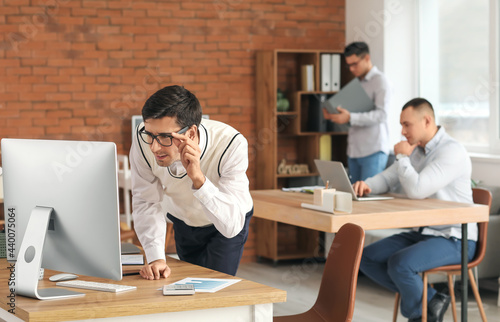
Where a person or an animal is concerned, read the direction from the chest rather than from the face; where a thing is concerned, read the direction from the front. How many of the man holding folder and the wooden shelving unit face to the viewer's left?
1

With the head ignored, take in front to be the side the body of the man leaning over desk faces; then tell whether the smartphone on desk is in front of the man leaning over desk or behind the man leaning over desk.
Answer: in front

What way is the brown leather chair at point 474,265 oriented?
to the viewer's left

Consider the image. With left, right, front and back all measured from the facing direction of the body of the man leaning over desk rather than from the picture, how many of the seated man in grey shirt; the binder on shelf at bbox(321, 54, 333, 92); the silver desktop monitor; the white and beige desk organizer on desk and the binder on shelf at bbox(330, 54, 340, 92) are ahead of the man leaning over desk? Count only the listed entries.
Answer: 1

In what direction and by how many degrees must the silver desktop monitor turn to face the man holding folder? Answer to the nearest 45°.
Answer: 0° — it already faces them

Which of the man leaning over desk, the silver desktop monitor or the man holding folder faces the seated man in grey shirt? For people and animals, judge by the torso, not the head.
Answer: the silver desktop monitor

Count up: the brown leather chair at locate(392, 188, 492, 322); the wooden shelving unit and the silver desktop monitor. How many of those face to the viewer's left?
1

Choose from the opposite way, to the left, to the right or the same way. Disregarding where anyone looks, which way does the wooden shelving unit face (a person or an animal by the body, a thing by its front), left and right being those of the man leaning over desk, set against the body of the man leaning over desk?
to the left

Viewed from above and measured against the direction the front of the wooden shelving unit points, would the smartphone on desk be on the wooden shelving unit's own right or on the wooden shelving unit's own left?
on the wooden shelving unit's own right

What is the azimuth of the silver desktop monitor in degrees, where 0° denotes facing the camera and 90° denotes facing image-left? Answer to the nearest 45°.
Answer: approximately 225°

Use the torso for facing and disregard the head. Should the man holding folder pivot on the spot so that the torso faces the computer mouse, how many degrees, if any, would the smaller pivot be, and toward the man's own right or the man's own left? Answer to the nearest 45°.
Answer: approximately 90° to the man's own left

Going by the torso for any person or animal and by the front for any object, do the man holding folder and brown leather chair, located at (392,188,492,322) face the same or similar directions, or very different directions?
same or similar directions

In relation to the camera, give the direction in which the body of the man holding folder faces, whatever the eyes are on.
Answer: to the viewer's left

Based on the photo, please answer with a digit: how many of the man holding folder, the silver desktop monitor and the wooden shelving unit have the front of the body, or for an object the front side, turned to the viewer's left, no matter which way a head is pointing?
1

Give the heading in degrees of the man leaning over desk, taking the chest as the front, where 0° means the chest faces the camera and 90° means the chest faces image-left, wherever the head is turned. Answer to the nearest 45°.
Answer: approximately 45°

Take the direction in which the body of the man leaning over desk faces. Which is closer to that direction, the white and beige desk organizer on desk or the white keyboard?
the white keyboard

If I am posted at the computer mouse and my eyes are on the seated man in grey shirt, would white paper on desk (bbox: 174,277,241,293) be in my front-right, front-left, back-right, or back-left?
front-right

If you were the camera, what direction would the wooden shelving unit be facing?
facing the viewer and to the right of the viewer

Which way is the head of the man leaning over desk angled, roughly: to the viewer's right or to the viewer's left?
to the viewer's left
